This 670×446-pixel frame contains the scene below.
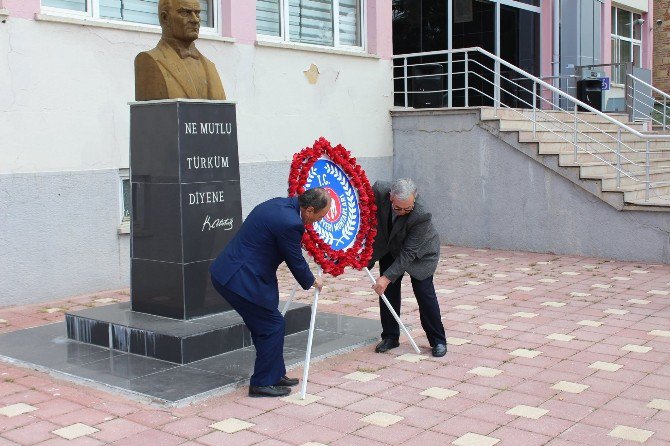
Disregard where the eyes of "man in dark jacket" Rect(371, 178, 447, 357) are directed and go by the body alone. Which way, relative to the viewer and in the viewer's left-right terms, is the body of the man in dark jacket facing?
facing the viewer and to the left of the viewer

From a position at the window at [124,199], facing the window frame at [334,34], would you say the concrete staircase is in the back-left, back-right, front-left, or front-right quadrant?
front-right

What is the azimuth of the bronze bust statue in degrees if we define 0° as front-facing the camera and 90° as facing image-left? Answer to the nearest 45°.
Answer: approximately 315°

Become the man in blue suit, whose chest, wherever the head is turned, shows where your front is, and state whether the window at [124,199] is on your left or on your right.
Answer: on your left

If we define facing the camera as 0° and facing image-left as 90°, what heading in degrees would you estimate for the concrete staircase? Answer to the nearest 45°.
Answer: approximately 315°

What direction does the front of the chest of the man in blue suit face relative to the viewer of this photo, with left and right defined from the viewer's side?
facing to the right of the viewer

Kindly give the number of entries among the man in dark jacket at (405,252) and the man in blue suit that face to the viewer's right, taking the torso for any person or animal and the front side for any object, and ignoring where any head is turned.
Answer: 1

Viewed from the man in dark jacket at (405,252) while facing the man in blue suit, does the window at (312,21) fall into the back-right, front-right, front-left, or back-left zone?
back-right

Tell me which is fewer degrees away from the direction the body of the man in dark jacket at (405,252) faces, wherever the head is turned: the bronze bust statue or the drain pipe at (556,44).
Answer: the bronze bust statue

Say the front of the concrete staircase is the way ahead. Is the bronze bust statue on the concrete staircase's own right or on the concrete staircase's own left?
on the concrete staircase's own right

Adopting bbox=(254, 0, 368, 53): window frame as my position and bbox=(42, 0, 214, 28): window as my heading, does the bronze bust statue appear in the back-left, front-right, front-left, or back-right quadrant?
front-left

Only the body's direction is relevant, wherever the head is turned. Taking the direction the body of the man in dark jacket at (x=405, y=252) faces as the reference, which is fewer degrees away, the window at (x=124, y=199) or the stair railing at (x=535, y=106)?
the window

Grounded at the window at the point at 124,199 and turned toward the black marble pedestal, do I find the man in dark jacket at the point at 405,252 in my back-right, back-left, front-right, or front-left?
front-left
